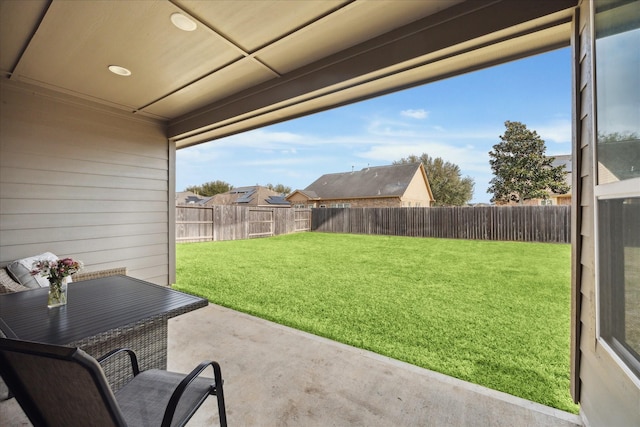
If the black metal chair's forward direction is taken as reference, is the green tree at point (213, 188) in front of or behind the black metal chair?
in front

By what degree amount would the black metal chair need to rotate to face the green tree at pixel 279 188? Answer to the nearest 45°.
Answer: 0° — it already faces it

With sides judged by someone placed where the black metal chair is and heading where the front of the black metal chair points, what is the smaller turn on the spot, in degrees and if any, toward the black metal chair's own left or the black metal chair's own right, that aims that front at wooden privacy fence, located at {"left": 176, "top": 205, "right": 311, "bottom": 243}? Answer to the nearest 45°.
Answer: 0° — it already faces it

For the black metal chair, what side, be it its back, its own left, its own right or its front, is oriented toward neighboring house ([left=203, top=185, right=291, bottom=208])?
front

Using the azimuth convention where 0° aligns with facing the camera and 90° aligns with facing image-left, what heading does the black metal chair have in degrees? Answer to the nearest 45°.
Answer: approximately 225°

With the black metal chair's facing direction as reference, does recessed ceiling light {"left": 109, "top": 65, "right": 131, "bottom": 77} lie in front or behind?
in front

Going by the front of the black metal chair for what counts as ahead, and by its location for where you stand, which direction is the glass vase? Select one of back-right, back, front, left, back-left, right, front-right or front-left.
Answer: front-left
